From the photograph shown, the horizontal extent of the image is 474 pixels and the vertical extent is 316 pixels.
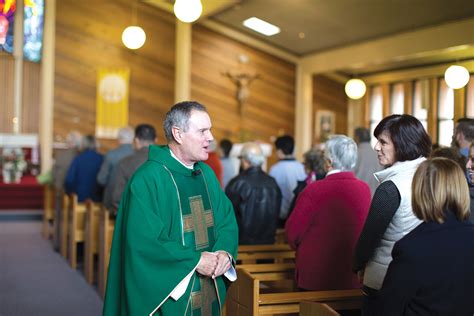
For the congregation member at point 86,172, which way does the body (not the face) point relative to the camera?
away from the camera

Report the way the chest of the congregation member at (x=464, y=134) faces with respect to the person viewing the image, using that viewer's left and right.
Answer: facing away from the viewer and to the left of the viewer

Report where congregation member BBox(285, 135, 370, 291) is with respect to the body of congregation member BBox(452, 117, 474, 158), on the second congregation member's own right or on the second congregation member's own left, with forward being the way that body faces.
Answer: on the second congregation member's own left

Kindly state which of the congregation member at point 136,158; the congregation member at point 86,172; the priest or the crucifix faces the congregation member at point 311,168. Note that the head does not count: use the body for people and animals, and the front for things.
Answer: the crucifix

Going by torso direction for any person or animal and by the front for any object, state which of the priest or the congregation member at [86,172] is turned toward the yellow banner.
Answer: the congregation member

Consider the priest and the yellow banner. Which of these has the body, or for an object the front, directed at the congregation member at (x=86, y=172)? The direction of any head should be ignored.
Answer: the yellow banner

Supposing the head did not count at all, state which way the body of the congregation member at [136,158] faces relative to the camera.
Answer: away from the camera

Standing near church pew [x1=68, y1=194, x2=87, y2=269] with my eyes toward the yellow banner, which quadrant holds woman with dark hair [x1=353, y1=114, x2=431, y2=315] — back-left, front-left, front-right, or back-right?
back-right

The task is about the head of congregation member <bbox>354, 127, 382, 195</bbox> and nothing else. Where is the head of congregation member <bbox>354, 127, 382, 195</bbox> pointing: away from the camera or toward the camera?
away from the camera

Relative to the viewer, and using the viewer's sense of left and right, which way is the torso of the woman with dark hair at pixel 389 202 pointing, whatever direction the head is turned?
facing away from the viewer and to the left of the viewer
